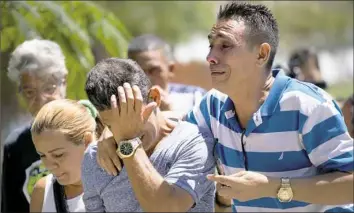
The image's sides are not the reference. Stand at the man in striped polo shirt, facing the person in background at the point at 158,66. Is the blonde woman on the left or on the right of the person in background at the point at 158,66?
left

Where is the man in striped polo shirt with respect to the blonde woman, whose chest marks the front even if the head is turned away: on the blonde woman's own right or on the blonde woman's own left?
on the blonde woman's own left

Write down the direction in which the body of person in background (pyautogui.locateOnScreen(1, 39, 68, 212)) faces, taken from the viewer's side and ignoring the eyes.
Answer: toward the camera

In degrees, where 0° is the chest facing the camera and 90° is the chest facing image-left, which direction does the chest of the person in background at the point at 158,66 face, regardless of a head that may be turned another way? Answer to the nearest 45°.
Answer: approximately 45°

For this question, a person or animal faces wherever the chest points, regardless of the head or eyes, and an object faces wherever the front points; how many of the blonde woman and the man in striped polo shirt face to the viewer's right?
0

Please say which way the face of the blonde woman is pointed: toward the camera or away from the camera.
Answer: toward the camera

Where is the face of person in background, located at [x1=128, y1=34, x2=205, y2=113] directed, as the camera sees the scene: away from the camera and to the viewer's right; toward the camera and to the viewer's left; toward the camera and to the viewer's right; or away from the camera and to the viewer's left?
toward the camera and to the viewer's left

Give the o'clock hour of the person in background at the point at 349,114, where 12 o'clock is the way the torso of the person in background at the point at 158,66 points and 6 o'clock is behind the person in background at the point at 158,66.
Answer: the person in background at the point at 349,114 is roughly at 8 o'clock from the person in background at the point at 158,66.

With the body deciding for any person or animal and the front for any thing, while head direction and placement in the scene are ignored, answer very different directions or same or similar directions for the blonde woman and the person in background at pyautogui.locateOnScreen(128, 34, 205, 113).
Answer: same or similar directions

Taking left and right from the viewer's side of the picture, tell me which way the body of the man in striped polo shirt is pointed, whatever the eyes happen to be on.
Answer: facing the viewer and to the left of the viewer

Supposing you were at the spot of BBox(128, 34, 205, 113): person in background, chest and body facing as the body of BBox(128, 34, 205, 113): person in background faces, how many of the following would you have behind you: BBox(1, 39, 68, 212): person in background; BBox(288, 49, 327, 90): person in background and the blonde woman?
1
